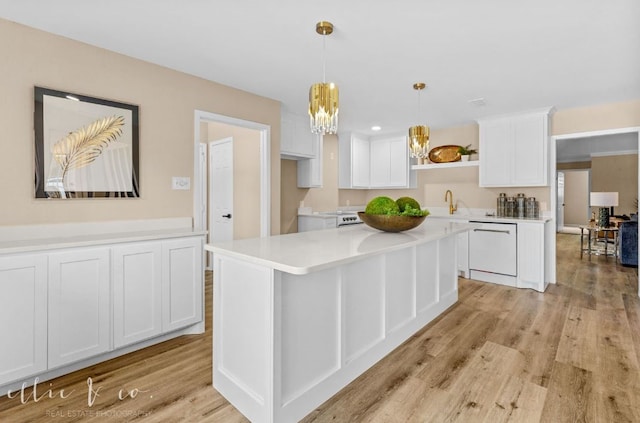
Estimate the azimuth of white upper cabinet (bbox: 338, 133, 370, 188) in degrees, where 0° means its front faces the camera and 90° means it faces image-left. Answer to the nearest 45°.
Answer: approximately 315°

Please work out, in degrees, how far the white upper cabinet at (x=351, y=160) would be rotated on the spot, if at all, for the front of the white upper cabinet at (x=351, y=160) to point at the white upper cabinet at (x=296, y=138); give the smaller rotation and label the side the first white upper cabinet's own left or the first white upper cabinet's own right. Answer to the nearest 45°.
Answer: approximately 90° to the first white upper cabinet's own right

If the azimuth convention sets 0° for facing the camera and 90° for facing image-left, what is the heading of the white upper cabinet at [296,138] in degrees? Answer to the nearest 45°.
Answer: approximately 315°

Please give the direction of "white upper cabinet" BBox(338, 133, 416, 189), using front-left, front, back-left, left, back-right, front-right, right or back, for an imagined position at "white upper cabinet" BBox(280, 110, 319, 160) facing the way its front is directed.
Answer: left

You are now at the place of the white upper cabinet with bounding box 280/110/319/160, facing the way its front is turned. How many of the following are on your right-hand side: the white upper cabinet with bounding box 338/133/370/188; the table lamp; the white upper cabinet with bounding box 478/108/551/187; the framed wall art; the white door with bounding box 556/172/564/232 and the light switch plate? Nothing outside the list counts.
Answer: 2

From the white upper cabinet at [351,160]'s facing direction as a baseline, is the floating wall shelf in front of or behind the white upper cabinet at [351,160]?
in front

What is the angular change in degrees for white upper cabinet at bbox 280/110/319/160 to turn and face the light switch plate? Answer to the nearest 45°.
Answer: approximately 90° to its right

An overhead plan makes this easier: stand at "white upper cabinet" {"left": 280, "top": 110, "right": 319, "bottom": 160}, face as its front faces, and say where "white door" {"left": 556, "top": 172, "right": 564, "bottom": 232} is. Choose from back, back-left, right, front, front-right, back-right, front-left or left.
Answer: left

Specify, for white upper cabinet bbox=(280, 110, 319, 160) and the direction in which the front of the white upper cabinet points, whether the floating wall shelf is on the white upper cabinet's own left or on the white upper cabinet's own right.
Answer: on the white upper cabinet's own left

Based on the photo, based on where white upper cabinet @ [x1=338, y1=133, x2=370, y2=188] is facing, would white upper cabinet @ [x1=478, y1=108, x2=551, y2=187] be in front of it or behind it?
in front
